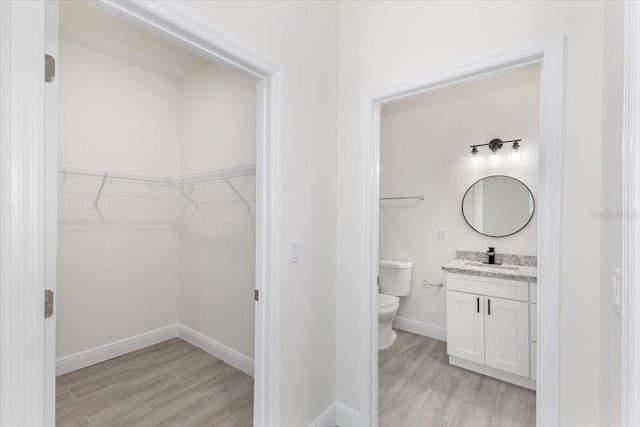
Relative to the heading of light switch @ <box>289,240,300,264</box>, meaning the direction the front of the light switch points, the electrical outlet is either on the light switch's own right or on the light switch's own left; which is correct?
on the light switch's own left

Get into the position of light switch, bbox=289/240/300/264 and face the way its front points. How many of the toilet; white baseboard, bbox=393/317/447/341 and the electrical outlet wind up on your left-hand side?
3

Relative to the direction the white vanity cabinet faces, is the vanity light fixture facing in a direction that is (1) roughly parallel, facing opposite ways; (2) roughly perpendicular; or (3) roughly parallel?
roughly parallel

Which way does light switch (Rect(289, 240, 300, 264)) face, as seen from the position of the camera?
facing the viewer and to the right of the viewer

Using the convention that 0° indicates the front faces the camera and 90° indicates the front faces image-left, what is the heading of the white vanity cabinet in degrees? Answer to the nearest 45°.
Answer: approximately 45°

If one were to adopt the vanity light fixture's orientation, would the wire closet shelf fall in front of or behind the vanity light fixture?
in front

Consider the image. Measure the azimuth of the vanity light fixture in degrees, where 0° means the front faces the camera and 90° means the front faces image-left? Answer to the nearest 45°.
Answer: approximately 45°

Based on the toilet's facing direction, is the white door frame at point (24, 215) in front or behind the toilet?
in front

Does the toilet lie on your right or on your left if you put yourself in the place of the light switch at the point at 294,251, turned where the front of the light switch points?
on your left
